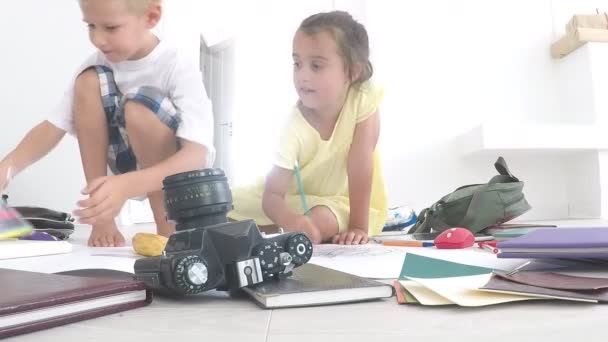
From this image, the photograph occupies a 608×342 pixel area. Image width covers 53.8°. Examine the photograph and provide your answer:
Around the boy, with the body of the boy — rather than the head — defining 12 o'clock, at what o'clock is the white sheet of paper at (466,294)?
The white sheet of paper is roughly at 10 o'clock from the boy.

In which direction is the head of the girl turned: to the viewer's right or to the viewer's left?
to the viewer's left

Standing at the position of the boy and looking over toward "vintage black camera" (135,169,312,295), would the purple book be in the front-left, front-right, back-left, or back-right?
front-left

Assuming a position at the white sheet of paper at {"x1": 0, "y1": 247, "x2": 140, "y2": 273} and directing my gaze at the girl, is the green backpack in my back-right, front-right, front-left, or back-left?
front-right

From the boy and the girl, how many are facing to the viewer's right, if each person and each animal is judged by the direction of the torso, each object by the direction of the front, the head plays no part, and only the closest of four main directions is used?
0

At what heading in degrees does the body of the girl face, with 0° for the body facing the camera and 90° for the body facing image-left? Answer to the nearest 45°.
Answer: approximately 45°

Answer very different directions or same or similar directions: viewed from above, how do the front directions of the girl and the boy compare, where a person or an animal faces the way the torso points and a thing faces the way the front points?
same or similar directions

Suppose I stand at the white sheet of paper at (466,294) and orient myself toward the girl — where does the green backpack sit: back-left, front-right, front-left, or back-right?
front-right

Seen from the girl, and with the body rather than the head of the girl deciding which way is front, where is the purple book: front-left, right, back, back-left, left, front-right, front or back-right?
front-left

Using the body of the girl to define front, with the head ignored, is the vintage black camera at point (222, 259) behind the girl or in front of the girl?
in front

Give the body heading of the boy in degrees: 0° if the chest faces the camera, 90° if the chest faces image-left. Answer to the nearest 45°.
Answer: approximately 45°

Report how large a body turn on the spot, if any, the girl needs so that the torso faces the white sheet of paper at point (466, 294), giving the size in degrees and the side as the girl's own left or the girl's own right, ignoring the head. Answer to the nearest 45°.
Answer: approximately 45° to the girl's own left
